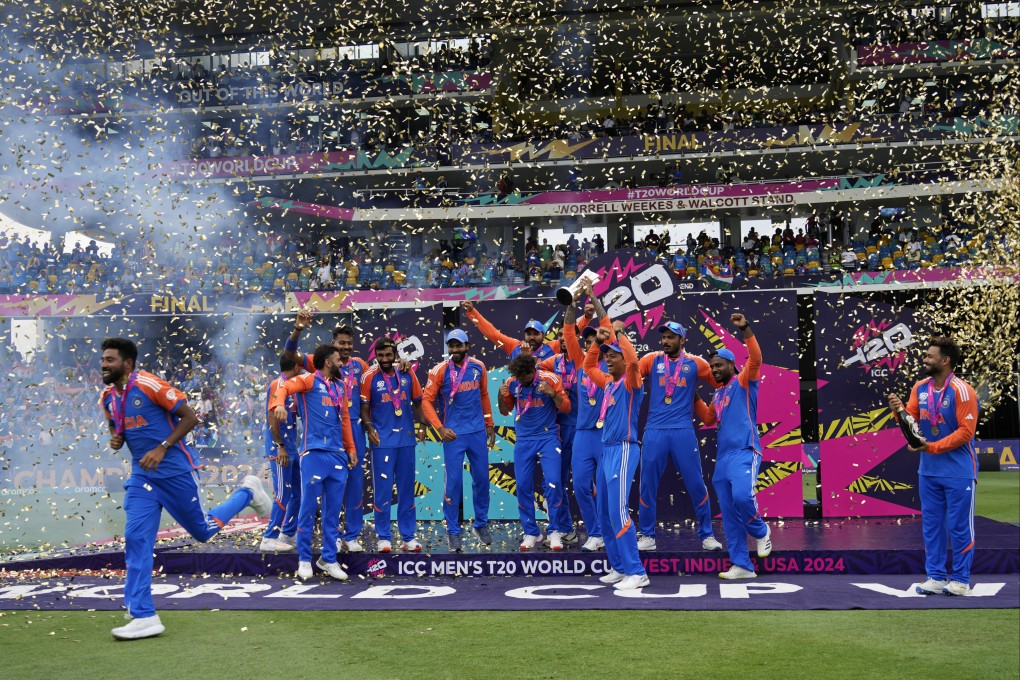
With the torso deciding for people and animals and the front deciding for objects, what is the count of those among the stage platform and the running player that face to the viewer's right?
0

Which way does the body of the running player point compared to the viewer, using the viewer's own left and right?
facing the viewer and to the left of the viewer

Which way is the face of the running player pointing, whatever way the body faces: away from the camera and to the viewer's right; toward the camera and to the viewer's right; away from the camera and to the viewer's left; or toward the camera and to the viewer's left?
toward the camera and to the viewer's left

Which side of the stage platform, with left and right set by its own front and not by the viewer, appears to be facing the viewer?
front

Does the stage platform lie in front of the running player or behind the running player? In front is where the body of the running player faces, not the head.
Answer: behind
